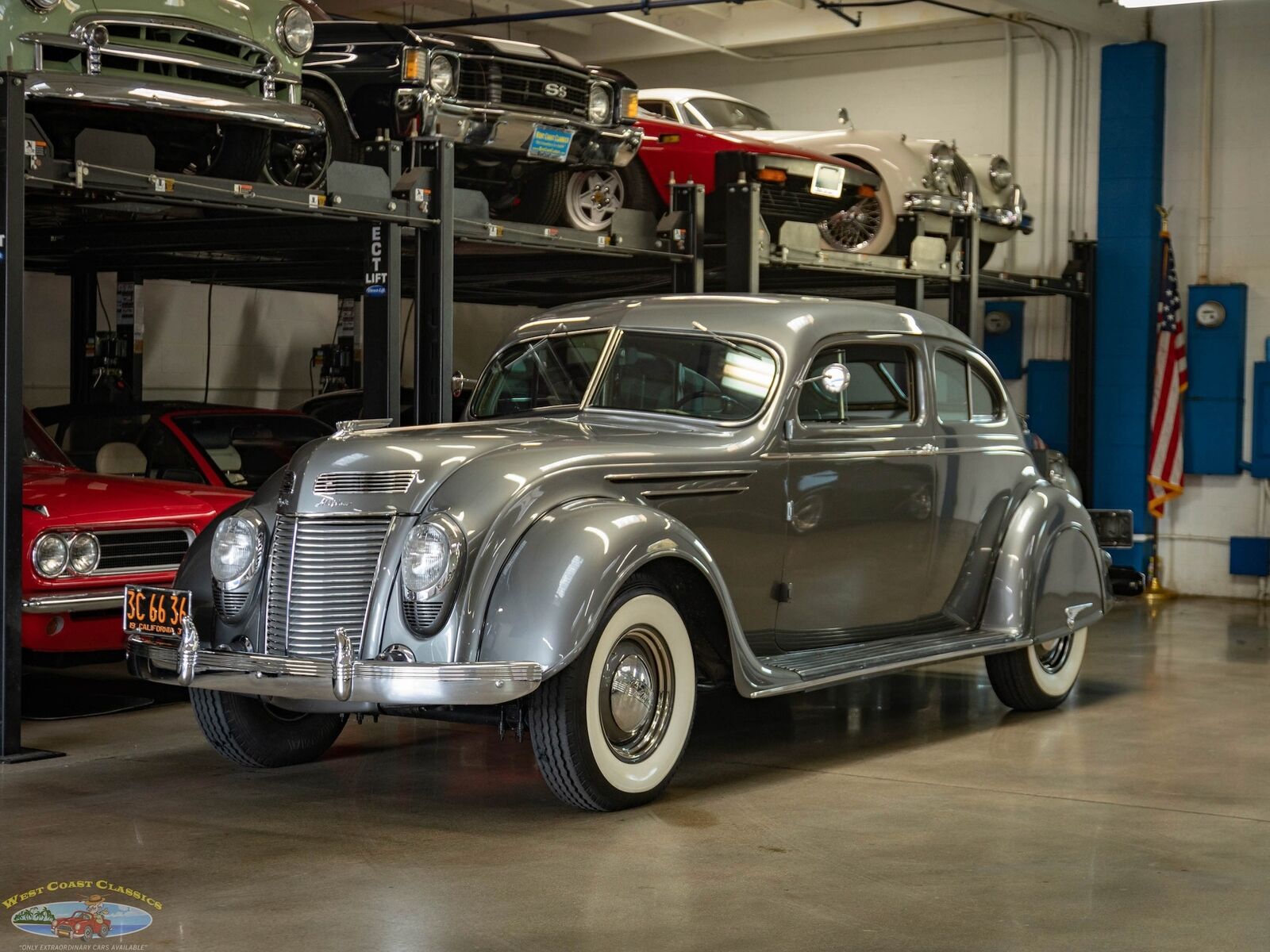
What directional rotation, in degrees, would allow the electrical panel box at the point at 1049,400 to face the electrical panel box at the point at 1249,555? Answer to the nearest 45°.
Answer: approximately 45° to its left

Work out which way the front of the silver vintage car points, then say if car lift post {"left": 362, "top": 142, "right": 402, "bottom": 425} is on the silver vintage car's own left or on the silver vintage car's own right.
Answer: on the silver vintage car's own right

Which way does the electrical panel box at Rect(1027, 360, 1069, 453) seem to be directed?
toward the camera

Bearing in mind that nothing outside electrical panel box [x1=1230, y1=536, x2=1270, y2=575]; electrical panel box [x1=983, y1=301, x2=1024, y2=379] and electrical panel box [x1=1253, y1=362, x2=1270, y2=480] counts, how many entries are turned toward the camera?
3

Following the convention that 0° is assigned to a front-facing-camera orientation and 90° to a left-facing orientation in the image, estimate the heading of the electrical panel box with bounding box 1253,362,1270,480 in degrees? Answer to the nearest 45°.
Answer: approximately 0°

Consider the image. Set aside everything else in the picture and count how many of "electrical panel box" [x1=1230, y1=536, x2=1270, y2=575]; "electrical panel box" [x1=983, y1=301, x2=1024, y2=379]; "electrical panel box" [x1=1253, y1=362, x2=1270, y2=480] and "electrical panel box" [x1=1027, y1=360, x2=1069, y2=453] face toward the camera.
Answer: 4

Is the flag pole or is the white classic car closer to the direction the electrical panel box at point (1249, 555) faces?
the white classic car

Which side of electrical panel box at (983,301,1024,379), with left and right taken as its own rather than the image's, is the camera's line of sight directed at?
front

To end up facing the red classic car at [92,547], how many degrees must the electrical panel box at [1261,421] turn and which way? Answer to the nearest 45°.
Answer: approximately 45° to its right

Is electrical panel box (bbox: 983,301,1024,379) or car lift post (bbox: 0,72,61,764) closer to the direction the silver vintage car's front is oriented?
the car lift post

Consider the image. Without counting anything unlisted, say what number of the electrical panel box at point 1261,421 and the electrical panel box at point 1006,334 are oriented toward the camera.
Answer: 2

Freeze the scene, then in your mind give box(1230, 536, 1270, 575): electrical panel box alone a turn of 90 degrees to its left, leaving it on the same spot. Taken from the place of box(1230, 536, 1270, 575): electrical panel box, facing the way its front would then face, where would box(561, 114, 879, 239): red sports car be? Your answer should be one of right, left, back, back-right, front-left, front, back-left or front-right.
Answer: back-right

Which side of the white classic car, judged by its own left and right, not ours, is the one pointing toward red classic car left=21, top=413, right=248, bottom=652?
right

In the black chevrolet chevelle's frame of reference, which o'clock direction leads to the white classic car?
The white classic car is roughly at 9 o'clock from the black chevrolet chevelle.

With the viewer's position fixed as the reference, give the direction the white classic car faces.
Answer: facing the viewer and to the right of the viewer

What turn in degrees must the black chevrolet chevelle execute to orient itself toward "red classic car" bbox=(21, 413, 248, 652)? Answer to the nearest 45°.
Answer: approximately 90° to its right

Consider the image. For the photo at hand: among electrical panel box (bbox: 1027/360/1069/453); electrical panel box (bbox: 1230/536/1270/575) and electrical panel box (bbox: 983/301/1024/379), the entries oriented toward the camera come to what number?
3

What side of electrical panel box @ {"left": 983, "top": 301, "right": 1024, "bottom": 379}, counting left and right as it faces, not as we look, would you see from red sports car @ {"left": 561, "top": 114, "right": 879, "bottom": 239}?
front

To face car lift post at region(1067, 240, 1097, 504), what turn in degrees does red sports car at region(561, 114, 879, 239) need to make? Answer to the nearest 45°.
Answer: approximately 90° to its left
